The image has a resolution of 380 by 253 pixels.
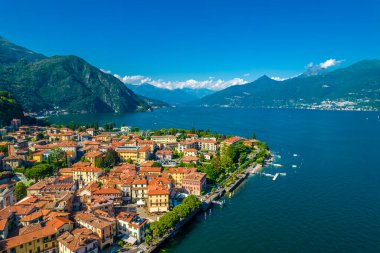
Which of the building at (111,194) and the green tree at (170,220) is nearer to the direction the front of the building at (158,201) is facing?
the green tree

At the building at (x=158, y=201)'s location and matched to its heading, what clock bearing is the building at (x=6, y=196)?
the building at (x=6, y=196) is roughly at 3 o'clock from the building at (x=158, y=201).

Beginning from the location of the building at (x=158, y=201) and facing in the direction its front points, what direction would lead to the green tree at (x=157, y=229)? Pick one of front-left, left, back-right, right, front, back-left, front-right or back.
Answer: front

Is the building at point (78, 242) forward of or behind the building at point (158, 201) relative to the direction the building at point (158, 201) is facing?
forward

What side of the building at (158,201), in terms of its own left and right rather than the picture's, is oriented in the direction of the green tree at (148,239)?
front

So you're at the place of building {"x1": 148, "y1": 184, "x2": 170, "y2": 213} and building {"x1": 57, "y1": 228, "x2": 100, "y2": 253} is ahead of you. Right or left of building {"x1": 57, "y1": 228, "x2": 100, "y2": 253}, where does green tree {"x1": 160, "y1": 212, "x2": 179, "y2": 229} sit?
left

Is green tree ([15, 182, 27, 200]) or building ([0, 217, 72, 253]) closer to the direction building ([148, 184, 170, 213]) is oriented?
the building

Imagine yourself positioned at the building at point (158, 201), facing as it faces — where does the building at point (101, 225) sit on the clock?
the building at point (101, 225) is roughly at 1 o'clock from the building at point (158, 201).

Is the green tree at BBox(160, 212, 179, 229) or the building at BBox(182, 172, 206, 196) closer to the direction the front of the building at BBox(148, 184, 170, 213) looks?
the green tree

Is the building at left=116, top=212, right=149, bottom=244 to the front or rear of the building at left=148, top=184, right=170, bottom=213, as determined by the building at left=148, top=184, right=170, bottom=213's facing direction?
to the front

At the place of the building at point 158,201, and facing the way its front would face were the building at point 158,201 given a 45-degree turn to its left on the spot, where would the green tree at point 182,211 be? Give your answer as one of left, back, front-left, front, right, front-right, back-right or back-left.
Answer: front

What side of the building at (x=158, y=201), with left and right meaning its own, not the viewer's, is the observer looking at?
front

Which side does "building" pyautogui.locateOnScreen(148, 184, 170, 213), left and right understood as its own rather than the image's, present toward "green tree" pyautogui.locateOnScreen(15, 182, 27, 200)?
right

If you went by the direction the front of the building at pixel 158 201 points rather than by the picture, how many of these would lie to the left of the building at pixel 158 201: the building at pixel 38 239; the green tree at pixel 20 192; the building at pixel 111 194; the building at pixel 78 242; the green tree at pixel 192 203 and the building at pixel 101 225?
1

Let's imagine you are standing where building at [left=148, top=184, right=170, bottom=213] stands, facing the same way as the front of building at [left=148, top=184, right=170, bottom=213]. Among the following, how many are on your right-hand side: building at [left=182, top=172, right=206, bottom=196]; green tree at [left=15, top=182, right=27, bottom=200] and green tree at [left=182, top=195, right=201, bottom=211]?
1

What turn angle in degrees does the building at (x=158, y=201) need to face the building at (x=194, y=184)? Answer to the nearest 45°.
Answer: approximately 135° to its left
